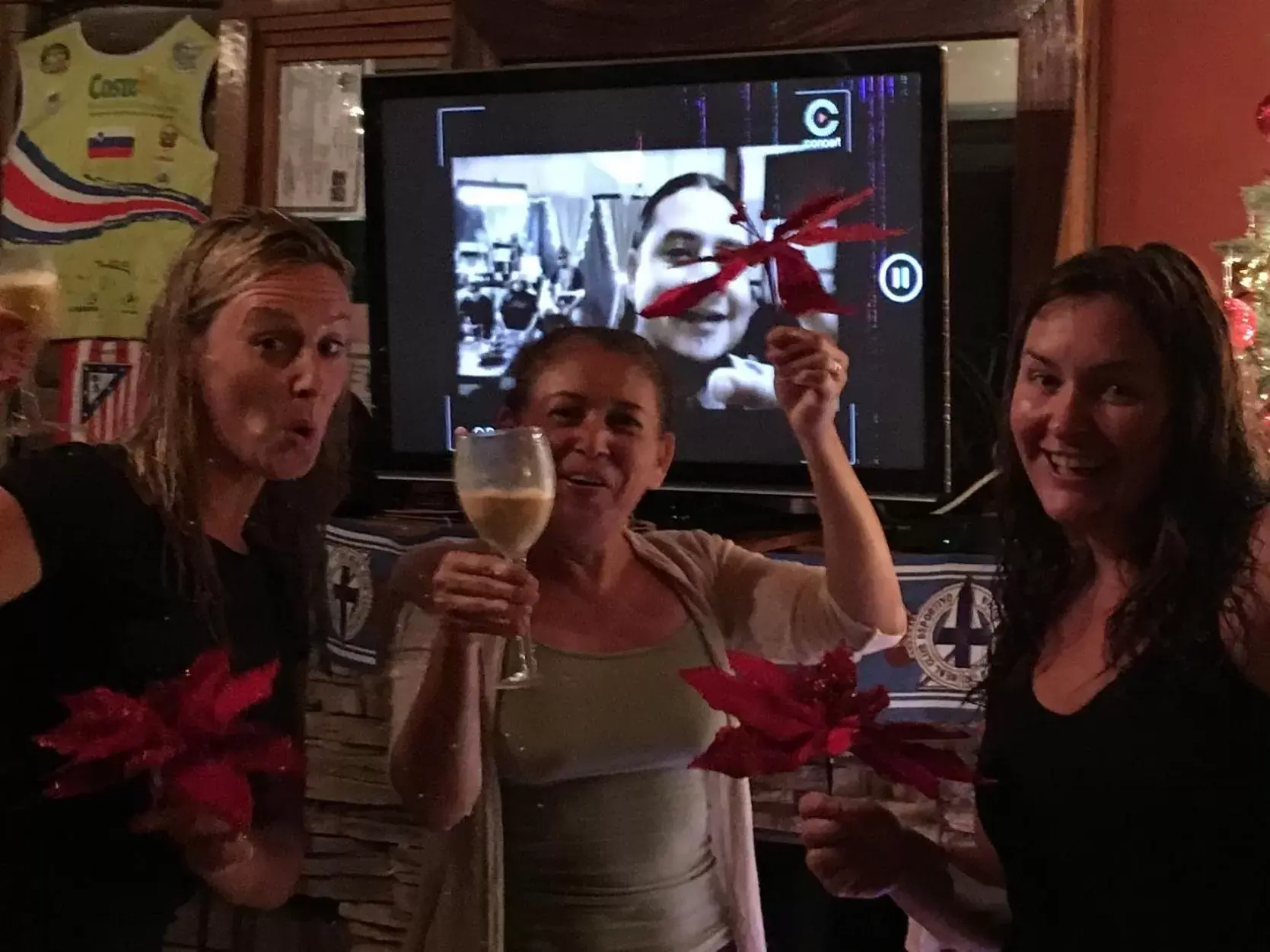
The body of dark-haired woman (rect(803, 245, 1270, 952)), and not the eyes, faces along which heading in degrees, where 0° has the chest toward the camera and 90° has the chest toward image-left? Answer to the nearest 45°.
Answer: approximately 45°

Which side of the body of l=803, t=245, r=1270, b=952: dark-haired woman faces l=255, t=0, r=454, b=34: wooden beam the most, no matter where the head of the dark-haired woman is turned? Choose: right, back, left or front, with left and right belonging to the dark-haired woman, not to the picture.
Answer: right

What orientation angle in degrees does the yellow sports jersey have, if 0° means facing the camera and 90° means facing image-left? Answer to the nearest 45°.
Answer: approximately 0°

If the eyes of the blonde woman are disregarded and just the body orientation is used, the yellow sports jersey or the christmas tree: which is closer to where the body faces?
the christmas tree
